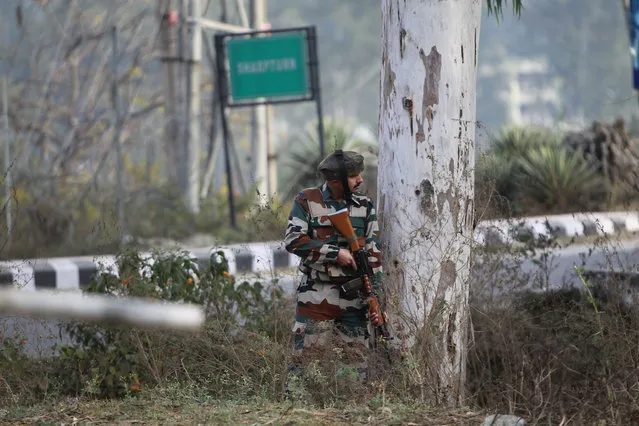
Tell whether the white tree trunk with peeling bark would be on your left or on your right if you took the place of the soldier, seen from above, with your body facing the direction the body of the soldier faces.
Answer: on your left

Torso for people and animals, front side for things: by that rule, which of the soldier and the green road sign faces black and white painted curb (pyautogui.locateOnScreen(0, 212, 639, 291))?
the green road sign

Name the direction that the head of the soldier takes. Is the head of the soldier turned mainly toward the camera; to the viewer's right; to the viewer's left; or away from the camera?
to the viewer's right

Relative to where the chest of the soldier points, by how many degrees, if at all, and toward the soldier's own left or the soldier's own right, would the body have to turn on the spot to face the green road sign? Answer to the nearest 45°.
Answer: approximately 135° to the soldier's own left

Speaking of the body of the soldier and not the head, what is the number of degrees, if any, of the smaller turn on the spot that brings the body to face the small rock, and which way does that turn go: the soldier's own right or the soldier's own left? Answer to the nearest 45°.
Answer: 0° — they already face it

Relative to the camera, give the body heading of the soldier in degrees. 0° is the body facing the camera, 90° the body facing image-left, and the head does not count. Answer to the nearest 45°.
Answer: approximately 315°

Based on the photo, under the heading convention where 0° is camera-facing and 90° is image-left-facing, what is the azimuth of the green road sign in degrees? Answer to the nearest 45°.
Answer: approximately 0°

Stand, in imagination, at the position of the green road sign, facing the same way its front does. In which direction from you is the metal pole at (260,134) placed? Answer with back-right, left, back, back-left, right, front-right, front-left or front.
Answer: back

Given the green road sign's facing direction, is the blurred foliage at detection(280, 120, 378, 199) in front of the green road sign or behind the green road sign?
behind
